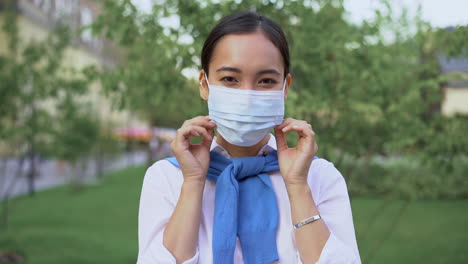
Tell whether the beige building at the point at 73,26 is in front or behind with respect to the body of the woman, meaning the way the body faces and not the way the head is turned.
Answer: behind

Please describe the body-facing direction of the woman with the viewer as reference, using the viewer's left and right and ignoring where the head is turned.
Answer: facing the viewer
